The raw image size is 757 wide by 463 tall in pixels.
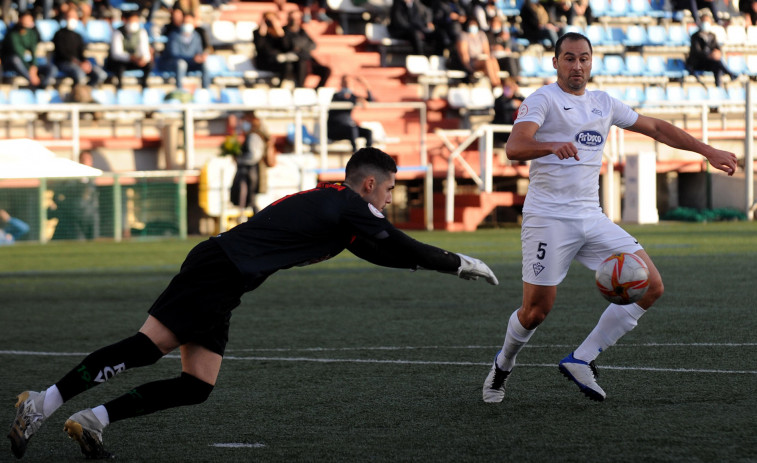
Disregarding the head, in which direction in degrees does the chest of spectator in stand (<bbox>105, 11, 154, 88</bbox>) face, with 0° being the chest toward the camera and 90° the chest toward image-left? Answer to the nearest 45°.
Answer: approximately 0°

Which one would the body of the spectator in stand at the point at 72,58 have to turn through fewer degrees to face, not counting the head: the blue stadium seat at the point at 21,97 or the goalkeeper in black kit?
the goalkeeper in black kit

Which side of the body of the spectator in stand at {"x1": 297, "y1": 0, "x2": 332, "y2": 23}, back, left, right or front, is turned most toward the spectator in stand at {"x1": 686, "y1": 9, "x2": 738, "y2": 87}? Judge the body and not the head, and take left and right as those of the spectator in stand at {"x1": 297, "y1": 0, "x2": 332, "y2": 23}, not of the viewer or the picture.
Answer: left

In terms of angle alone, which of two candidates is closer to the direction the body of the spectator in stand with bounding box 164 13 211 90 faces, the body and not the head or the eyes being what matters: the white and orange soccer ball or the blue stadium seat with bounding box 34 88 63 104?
the white and orange soccer ball

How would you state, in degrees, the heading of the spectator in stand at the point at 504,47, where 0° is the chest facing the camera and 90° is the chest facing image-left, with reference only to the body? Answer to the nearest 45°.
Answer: approximately 315°

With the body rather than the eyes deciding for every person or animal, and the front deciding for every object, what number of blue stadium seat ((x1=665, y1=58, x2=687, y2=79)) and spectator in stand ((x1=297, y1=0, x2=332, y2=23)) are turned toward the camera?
2

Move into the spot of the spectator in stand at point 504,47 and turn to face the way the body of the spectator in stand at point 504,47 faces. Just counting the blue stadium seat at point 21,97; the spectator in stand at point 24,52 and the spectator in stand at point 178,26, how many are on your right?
3
